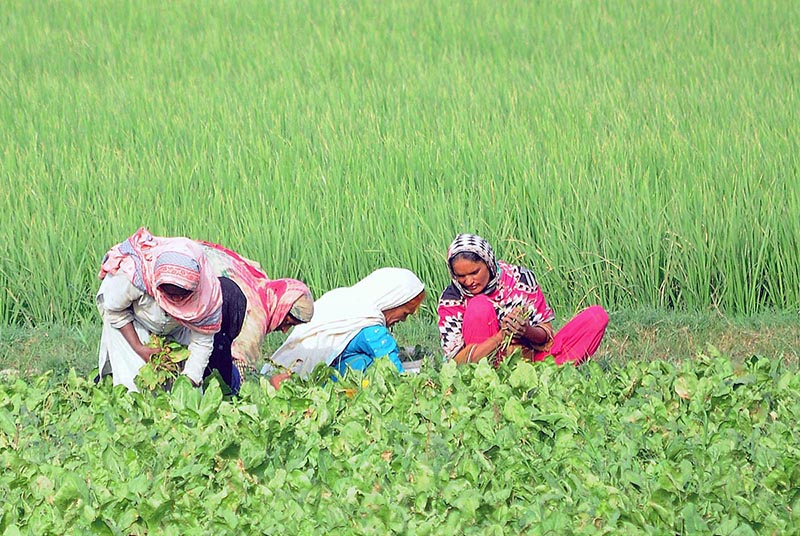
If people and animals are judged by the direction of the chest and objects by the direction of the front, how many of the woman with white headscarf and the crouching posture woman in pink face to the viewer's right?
1

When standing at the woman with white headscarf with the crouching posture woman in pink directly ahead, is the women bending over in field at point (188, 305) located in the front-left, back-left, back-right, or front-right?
back-right

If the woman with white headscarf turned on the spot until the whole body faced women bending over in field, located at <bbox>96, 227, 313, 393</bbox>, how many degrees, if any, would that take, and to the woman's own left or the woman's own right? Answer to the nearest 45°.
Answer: approximately 135° to the woman's own right

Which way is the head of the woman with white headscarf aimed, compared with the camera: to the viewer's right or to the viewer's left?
to the viewer's right

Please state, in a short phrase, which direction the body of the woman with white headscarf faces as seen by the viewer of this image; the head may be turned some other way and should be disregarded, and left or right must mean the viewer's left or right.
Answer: facing to the right of the viewer

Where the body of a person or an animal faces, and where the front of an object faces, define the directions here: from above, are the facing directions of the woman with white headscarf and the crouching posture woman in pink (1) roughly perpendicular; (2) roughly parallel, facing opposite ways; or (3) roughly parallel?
roughly perpendicular

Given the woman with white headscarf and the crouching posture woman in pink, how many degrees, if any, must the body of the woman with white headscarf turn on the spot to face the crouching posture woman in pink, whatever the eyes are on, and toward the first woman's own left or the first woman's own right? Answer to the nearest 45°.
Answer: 0° — they already face them

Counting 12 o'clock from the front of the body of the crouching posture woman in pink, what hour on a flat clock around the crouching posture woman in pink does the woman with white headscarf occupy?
The woman with white headscarf is roughly at 3 o'clock from the crouching posture woman in pink.
